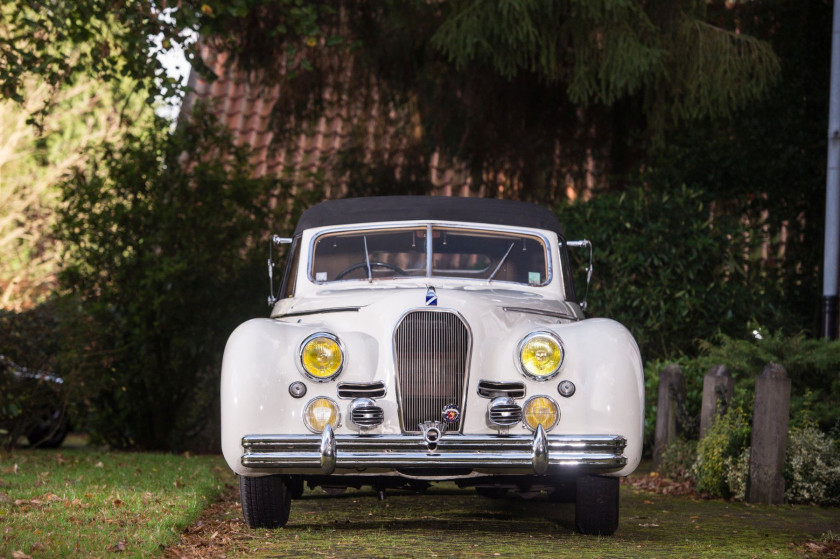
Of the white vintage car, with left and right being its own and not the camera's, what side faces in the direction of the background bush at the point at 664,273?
back

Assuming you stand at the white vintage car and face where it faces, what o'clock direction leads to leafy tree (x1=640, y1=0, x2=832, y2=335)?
The leafy tree is roughly at 7 o'clock from the white vintage car.

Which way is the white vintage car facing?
toward the camera

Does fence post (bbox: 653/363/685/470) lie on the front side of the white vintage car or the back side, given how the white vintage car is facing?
on the back side

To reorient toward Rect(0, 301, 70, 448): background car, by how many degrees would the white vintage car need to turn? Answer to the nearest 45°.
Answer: approximately 135° to its right

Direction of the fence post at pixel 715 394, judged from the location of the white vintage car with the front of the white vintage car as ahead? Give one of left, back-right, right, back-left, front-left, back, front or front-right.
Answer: back-left

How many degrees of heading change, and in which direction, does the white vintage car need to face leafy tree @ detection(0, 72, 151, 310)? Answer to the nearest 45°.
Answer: approximately 135° to its right

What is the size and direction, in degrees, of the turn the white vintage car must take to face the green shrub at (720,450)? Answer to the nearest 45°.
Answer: approximately 135° to its left

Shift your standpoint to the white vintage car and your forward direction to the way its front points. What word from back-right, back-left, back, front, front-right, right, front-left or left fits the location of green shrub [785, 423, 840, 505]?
back-left

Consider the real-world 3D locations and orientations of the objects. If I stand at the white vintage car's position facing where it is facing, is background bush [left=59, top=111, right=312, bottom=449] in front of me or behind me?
behind

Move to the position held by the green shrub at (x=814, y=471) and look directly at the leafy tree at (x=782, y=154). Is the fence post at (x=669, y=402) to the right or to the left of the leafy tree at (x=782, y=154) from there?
left
